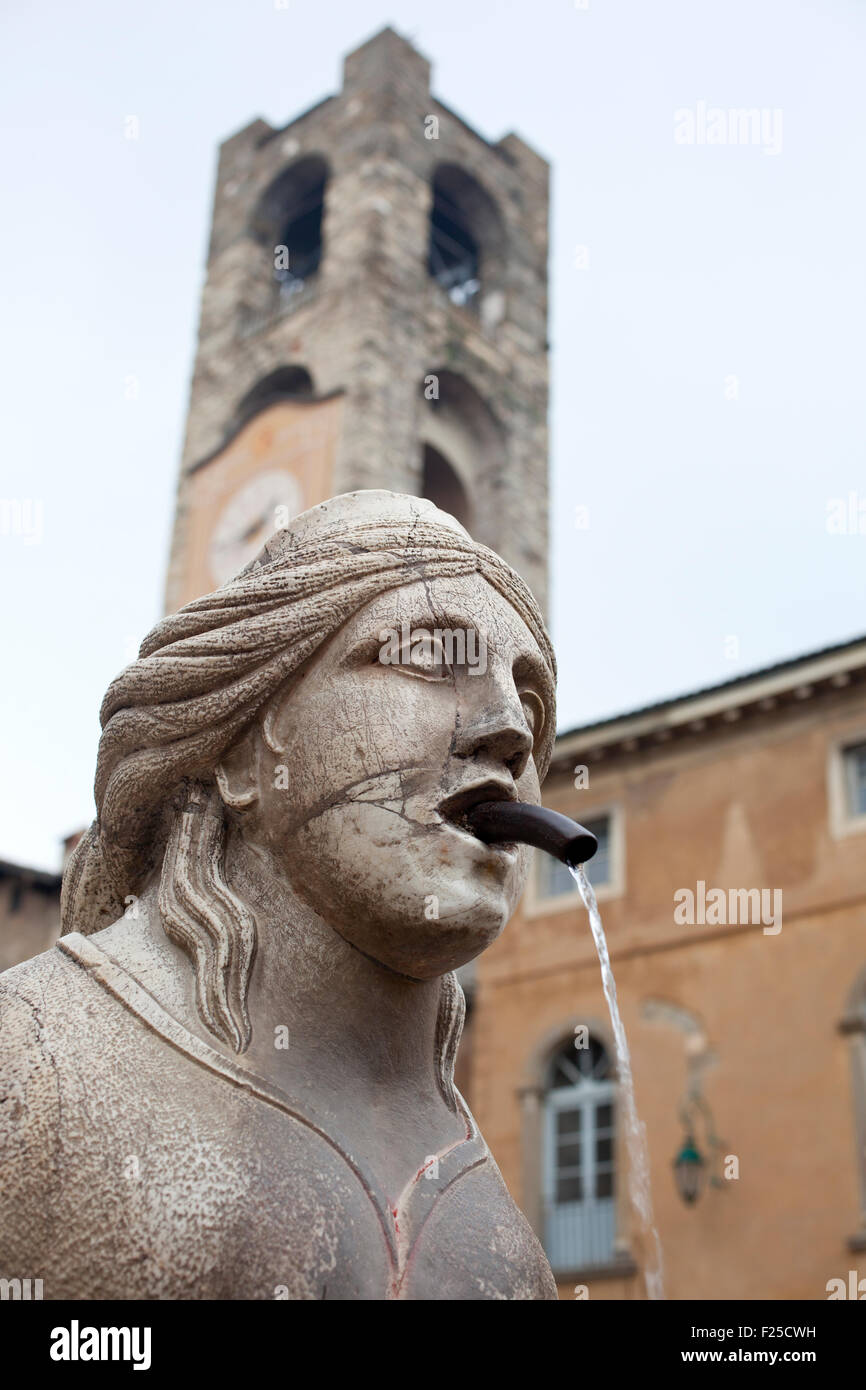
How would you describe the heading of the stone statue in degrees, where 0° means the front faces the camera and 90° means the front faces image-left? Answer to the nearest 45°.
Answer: approximately 315°

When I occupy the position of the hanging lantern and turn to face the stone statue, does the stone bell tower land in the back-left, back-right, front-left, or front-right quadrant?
back-right

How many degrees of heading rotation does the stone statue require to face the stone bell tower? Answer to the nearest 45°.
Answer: approximately 135° to its left
